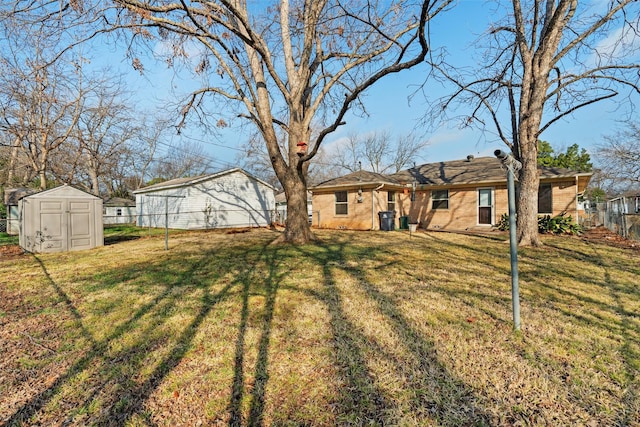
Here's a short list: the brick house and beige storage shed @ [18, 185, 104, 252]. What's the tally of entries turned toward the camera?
1

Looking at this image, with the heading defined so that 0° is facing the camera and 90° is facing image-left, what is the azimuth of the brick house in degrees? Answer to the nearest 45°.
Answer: approximately 180°

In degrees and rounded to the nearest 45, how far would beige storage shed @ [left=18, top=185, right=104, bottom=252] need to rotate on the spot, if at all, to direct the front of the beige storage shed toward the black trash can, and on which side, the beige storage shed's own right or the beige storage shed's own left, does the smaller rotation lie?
approximately 90° to the beige storage shed's own left

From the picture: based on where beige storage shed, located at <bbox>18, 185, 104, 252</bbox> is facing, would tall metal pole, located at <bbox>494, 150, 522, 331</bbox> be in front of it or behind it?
in front

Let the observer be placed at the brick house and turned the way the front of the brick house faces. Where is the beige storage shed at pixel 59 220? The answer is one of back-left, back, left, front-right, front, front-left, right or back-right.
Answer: back-left

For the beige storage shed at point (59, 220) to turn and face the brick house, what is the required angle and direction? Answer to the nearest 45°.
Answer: approximately 90° to its left

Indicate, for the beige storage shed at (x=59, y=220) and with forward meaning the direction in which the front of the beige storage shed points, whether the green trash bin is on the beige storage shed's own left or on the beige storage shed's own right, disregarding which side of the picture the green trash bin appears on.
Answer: on the beige storage shed's own left

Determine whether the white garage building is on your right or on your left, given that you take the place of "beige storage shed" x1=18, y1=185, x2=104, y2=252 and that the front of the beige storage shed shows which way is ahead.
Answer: on your left

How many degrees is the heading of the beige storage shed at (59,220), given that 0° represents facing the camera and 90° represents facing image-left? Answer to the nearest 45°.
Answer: approximately 0°
